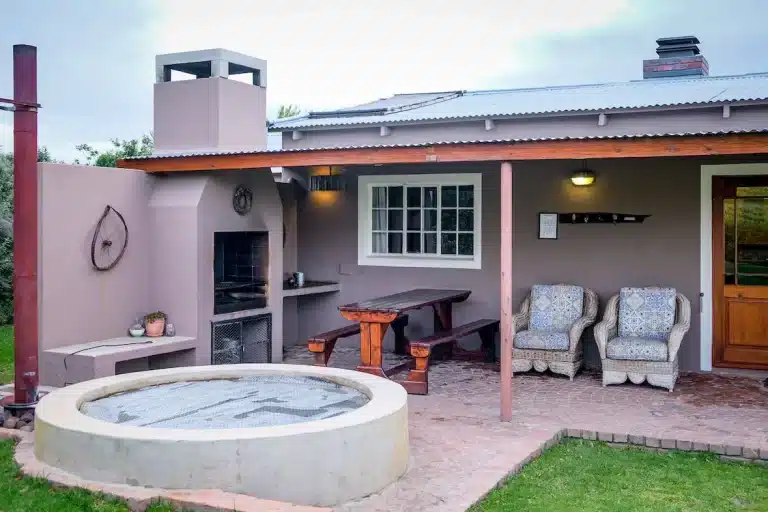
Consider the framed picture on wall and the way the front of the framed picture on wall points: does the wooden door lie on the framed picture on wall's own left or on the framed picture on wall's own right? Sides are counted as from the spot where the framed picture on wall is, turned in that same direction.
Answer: on the framed picture on wall's own left

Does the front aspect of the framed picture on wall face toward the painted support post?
yes

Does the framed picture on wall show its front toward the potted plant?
no

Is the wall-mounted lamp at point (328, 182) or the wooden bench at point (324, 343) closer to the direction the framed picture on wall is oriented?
the wooden bench

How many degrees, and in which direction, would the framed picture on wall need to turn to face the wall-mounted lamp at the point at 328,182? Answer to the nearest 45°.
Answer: approximately 90° to its right

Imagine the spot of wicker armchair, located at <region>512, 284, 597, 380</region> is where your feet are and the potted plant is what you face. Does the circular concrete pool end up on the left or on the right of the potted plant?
left

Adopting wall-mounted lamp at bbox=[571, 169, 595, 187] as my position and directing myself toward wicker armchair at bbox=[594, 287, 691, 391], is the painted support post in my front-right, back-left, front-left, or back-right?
front-right

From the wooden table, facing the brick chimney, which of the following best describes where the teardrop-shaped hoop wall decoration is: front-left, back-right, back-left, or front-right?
back-left

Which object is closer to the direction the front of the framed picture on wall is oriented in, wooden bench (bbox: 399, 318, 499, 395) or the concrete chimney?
the wooden bench

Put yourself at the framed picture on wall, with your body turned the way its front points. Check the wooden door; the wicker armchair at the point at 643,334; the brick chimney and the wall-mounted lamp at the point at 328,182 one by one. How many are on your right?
1

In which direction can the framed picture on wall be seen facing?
toward the camera

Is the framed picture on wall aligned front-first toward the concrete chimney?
no

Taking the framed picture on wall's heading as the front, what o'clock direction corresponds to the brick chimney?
The brick chimney is roughly at 7 o'clock from the framed picture on wall.

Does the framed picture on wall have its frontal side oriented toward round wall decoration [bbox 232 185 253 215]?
no

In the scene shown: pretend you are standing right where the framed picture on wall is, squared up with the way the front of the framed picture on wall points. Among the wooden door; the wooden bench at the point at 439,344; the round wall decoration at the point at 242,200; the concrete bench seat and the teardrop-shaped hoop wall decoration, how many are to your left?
1

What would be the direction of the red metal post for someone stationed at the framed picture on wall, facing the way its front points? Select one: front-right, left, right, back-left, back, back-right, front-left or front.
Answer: front-right
